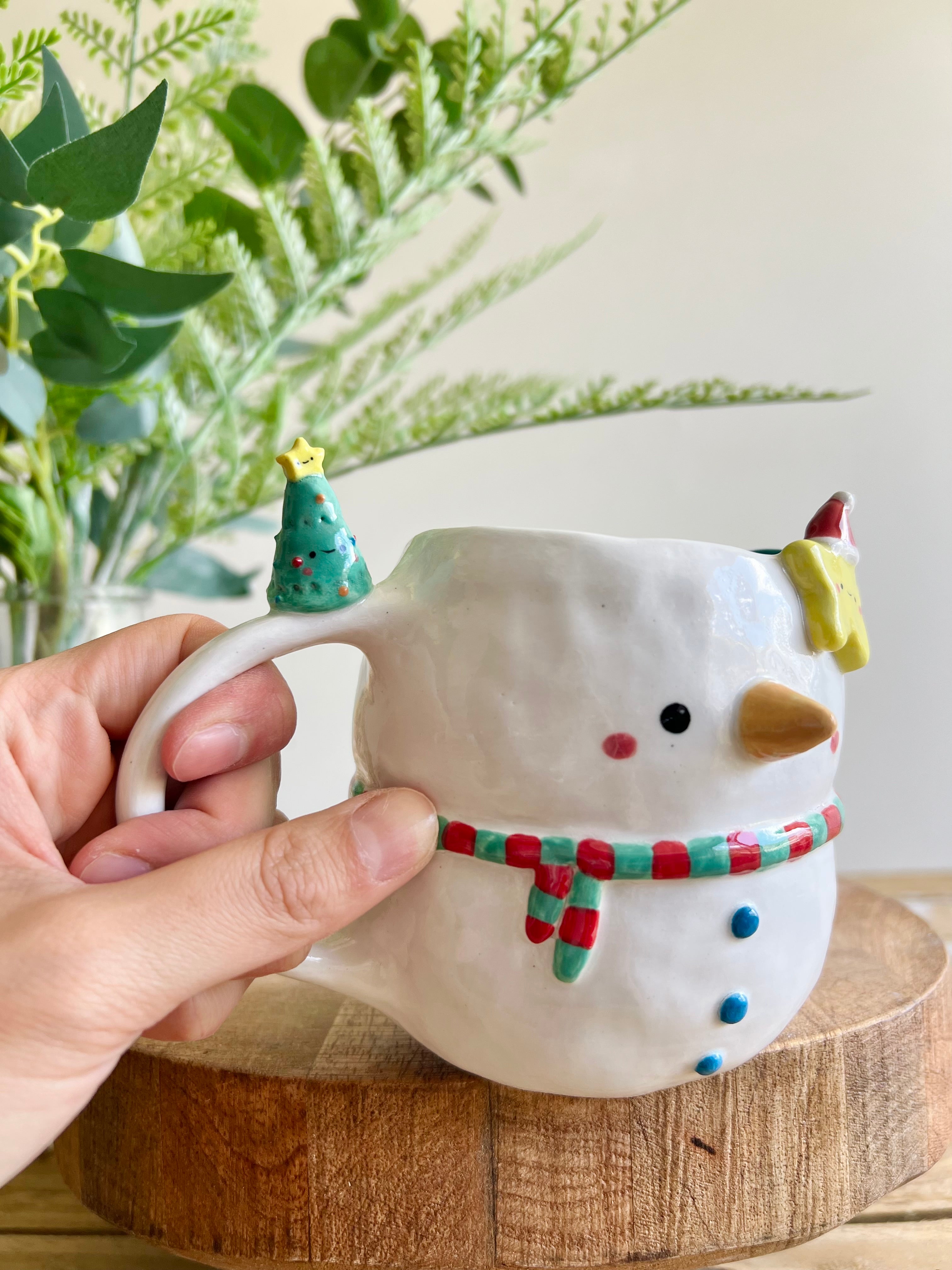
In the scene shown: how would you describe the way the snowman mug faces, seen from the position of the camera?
facing the viewer and to the right of the viewer
